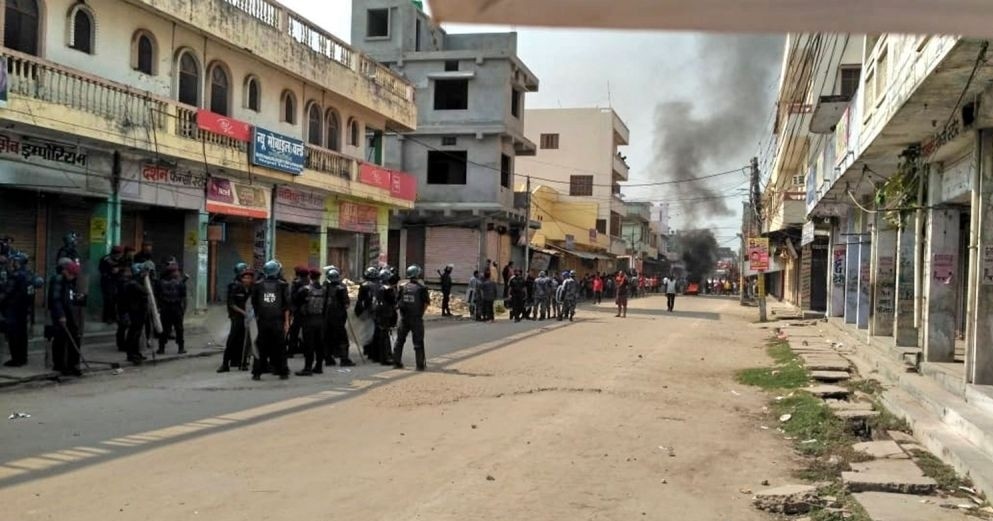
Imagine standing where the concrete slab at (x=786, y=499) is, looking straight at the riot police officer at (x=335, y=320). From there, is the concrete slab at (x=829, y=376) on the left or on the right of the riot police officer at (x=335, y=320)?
right

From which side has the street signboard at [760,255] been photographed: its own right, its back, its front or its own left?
front

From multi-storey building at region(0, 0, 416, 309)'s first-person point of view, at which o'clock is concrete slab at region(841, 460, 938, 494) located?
The concrete slab is roughly at 1 o'clock from the multi-storey building.

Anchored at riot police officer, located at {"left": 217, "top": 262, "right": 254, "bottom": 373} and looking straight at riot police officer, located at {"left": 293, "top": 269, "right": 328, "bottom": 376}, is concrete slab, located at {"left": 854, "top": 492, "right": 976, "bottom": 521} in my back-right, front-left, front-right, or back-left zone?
front-right

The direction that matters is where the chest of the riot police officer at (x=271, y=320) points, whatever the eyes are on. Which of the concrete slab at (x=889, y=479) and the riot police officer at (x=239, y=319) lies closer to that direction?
the riot police officer

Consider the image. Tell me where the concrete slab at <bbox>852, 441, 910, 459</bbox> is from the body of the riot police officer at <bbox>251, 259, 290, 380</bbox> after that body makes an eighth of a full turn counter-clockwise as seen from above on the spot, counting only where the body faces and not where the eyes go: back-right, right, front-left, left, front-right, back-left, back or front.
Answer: back

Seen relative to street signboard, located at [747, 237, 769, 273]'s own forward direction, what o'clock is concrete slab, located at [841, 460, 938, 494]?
The concrete slab is roughly at 12 o'clock from the street signboard.

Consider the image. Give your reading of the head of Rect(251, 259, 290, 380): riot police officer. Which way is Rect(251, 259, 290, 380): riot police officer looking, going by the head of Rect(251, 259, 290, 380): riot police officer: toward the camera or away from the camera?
away from the camera

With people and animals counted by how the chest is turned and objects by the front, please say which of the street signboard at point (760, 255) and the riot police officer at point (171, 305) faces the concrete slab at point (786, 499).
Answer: the street signboard

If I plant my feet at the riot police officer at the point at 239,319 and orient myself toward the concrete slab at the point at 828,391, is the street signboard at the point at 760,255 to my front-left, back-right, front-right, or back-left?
front-left

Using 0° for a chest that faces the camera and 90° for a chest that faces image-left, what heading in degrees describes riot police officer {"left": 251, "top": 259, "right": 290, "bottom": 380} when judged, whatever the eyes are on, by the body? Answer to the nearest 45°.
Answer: approximately 180°

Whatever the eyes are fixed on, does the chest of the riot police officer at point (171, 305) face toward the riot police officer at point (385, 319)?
no

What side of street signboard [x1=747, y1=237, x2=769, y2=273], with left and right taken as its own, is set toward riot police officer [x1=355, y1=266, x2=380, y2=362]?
front

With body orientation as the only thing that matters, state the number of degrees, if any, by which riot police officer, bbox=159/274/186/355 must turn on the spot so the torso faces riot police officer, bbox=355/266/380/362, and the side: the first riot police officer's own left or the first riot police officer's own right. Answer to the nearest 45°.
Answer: approximately 90° to the first riot police officer's own right

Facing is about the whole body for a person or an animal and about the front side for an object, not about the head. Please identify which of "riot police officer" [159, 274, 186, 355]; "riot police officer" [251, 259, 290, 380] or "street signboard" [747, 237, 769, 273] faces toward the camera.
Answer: the street signboard

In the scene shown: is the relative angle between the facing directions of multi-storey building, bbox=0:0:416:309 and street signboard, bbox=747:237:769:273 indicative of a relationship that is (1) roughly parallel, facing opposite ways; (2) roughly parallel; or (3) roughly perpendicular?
roughly perpendicular

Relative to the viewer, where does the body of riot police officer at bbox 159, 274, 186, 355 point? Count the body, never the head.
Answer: away from the camera

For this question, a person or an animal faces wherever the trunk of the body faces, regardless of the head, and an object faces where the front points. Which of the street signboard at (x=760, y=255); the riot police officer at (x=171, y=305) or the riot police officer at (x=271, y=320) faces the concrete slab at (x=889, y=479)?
the street signboard

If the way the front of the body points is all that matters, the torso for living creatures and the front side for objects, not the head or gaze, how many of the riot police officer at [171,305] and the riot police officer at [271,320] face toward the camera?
0

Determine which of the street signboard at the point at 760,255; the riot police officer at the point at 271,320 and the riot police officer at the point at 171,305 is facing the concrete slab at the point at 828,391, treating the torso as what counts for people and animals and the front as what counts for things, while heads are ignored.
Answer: the street signboard
